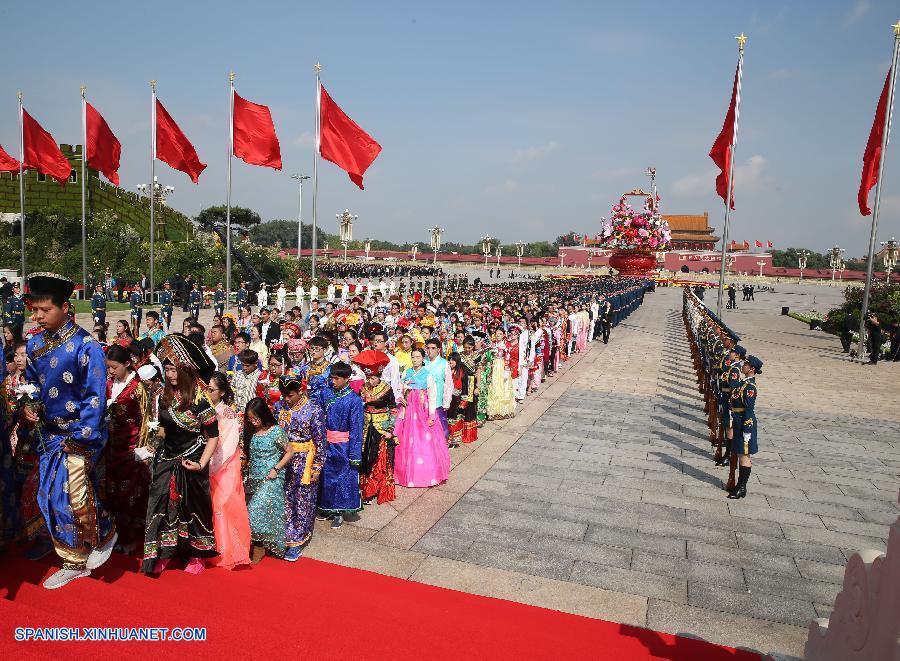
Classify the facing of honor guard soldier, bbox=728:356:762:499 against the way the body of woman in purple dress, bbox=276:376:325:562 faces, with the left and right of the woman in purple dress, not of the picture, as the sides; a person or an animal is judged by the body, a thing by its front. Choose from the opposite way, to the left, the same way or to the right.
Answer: to the right

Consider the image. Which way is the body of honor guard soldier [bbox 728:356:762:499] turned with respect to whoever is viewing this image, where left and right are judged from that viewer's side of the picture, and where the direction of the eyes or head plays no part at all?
facing to the left of the viewer

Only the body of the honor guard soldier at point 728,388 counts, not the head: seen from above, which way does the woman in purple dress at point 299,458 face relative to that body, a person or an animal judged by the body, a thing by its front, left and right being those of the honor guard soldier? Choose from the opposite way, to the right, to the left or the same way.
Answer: to the left

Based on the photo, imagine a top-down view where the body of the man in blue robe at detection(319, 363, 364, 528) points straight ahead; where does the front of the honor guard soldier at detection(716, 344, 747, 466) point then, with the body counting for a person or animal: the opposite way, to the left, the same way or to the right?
to the right

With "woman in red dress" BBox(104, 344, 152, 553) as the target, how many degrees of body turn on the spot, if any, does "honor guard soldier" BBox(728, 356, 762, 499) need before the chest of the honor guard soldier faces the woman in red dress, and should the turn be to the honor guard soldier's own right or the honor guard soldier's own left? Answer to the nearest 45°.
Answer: approximately 45° to the honor guard soldier's own left

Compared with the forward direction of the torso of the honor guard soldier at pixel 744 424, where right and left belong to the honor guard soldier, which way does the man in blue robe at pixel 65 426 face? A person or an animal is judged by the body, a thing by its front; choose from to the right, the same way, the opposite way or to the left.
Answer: to the left

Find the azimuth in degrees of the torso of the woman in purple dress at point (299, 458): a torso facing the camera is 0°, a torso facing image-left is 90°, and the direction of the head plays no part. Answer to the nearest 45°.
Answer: approximately 45°

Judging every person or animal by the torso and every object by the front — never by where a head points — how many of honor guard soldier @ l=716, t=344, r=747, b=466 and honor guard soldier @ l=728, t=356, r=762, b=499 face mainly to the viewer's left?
2

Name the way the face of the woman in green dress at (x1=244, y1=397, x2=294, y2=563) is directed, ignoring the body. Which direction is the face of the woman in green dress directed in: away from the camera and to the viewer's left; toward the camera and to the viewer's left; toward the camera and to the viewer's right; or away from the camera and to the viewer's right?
toward the camera and to the viewer's left
